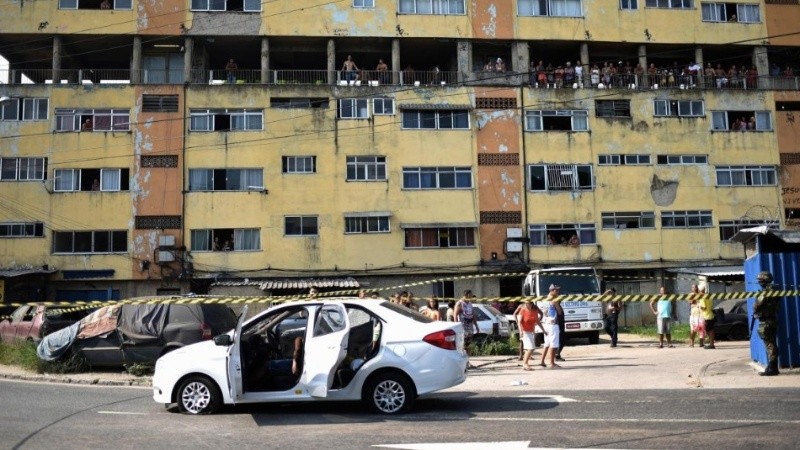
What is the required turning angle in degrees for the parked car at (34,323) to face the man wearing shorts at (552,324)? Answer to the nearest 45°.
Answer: approximately 135° to its left

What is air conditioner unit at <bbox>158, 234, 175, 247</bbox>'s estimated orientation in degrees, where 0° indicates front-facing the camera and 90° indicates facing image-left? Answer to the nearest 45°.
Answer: approximately 0°

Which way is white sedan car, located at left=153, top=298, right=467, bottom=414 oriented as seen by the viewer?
to the viewer's left

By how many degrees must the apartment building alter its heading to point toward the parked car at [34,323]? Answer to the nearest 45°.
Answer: approximately 45° to its right

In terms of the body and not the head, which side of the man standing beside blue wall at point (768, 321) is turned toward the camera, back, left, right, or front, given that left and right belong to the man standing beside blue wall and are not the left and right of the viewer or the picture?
left

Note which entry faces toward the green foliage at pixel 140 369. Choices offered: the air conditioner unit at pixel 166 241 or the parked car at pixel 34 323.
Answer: the air conditioner unit

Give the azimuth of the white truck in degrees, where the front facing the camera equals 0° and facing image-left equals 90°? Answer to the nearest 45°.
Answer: approximately 0°

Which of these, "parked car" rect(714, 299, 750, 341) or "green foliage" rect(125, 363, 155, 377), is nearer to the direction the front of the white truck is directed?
the green foliage

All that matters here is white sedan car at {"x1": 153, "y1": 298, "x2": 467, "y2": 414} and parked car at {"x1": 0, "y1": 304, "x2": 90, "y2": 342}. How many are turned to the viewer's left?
2

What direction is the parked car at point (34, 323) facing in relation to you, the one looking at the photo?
facing to the left of the viewer
